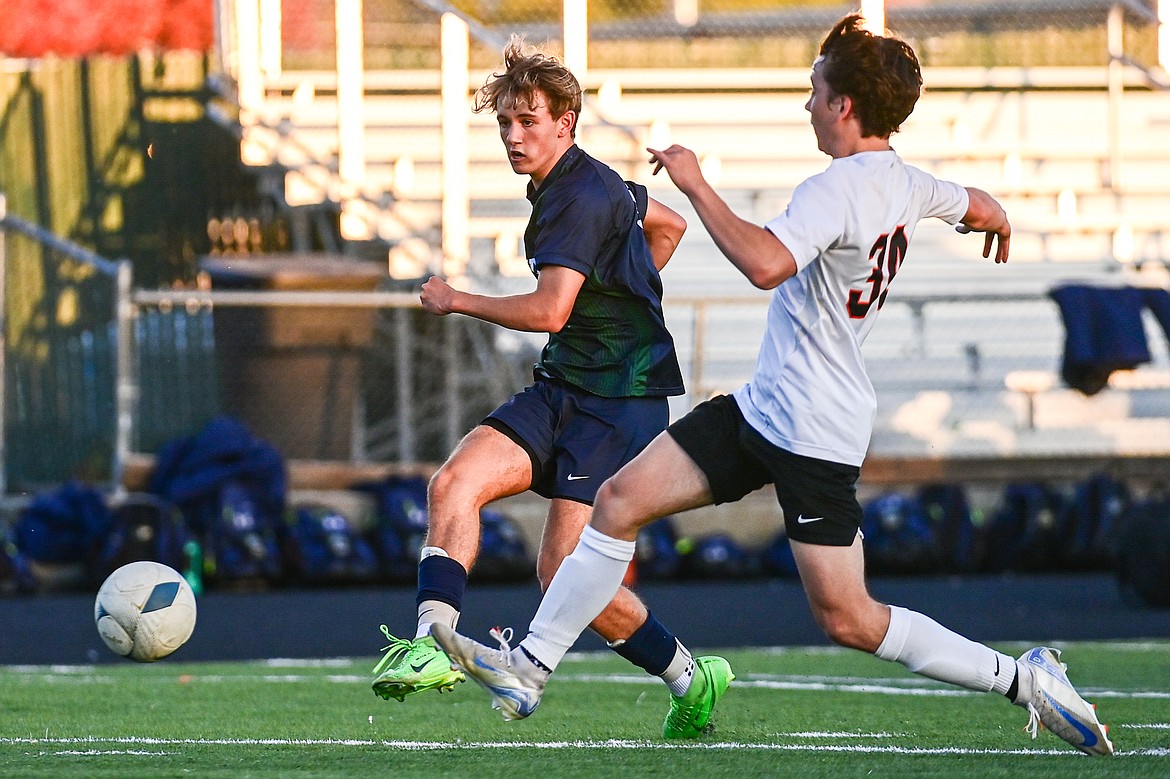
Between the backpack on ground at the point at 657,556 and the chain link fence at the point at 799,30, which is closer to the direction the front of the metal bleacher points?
the backpack on ground

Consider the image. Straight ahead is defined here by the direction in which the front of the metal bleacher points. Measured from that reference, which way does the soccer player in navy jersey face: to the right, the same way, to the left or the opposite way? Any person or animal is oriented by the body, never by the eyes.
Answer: to the right

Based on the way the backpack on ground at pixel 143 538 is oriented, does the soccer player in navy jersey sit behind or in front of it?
in front

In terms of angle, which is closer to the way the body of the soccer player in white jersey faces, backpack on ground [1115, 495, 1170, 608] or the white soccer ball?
the white soccer ball

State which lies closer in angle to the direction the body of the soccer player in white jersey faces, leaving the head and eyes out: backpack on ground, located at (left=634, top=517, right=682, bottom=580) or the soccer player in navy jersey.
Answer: the soccer player in navy jersey

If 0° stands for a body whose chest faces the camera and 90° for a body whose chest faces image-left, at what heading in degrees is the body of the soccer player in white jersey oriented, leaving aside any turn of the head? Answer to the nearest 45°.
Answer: approximately 135°

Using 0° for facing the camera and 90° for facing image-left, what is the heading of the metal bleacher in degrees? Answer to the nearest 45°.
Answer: approximately 0°

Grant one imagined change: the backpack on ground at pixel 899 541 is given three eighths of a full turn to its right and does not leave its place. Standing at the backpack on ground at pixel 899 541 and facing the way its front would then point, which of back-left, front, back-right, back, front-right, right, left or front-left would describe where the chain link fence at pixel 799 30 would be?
front-right

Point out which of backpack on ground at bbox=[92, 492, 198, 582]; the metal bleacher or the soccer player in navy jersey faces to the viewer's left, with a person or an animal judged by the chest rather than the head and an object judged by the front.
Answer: the soccer player in navy jersey

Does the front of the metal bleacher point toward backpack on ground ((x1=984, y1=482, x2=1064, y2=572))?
yes

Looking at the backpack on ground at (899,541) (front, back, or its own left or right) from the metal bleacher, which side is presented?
back

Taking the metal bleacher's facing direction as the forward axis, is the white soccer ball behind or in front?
in front

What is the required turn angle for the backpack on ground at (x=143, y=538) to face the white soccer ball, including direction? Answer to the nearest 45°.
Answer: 0° — it already faces it

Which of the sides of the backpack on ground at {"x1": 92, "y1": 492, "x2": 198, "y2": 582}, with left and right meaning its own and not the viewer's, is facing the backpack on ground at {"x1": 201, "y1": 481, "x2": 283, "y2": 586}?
left
